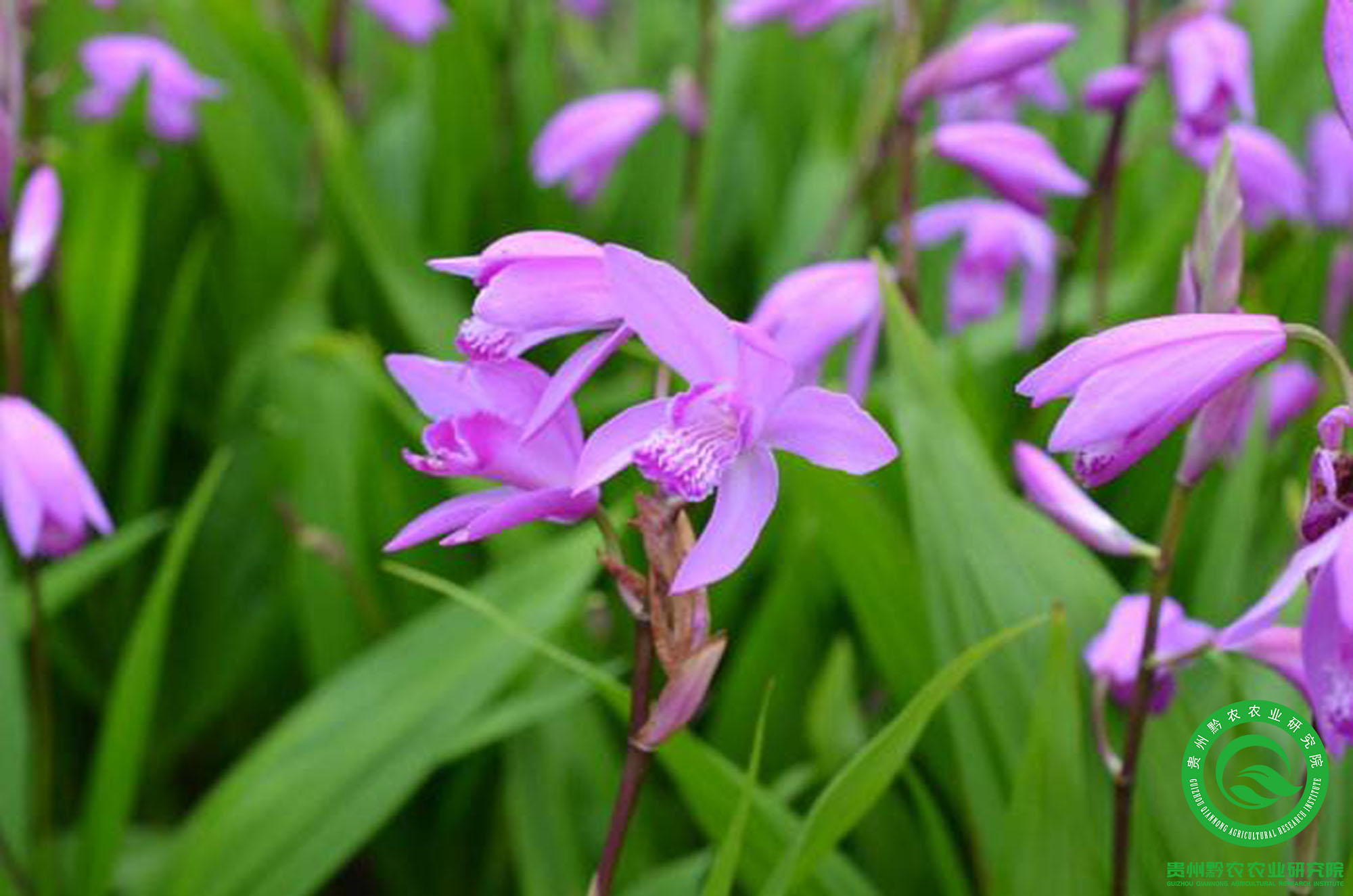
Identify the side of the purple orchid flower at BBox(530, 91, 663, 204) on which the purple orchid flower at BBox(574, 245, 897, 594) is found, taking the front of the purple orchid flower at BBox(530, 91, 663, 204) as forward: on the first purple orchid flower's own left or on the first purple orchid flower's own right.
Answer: on the first purple orchid flower's own left

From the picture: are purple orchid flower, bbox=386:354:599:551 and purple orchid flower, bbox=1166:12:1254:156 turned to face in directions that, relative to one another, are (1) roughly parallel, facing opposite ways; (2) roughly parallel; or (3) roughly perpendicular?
roughly perpendicular

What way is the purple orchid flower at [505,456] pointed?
to the viewer's left

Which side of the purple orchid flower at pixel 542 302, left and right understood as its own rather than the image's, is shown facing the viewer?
left

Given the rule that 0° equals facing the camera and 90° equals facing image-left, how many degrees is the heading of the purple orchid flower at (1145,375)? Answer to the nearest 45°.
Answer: approximately 90°

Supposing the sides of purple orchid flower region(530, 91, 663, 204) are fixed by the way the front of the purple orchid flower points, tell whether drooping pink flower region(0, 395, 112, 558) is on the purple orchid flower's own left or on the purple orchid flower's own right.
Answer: on the purple orchid flower's own left

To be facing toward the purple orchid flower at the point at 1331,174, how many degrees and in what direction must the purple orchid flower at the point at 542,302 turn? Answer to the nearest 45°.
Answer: approximately 135° to its right

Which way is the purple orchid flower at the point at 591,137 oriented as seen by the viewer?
to the viewer's left

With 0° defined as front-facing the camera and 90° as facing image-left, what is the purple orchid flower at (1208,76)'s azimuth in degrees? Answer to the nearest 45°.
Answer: approximately 0°

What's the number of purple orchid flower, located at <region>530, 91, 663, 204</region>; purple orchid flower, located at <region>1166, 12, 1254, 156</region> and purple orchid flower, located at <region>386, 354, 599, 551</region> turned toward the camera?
1

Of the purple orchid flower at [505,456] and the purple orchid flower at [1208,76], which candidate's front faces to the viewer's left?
the purple orchid flower at [505,456]

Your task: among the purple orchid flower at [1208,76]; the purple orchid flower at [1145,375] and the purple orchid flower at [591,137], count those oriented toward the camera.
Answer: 1
